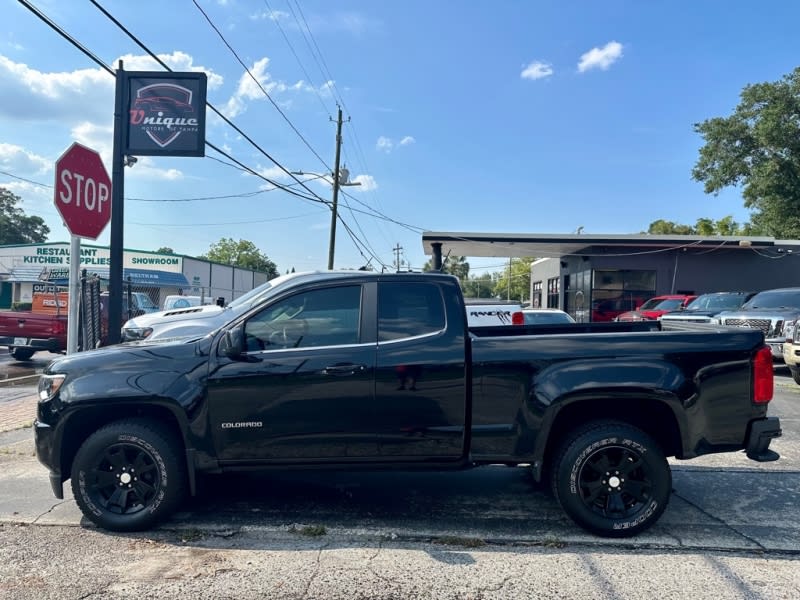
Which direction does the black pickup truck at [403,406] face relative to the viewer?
to the viewer's left

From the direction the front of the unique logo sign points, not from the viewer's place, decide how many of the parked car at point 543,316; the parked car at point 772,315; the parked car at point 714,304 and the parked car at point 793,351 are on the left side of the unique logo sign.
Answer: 4

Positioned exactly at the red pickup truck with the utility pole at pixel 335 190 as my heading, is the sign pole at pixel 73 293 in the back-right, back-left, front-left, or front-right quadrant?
back-right

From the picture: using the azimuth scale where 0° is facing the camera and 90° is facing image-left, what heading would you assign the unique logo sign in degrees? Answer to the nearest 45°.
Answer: approximately 0°

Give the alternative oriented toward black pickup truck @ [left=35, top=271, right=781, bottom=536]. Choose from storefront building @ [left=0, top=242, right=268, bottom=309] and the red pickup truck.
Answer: the storefront building
